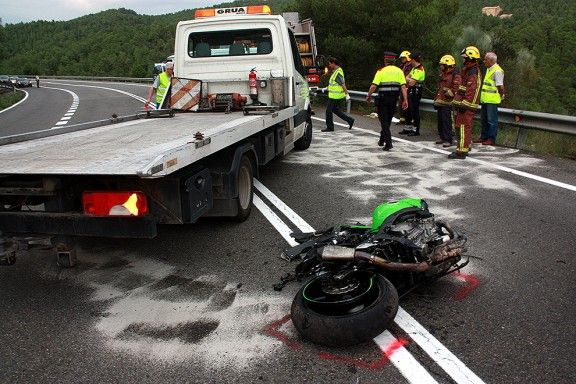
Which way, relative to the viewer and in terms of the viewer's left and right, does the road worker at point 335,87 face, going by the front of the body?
facing to the left of the viewer

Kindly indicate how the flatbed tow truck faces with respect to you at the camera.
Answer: facing away from the viewer and to the right of the viewer

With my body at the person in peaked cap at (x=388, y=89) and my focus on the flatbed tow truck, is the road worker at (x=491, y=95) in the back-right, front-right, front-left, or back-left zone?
back-left

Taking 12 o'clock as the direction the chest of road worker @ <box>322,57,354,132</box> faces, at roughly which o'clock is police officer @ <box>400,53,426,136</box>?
police officer @ <box>400,53,426,136</box> is roughly at 6 o'clock from road worker @ <box>322,57,354,132</box>.

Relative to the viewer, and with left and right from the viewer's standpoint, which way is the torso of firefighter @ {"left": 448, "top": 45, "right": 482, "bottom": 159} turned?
facing to the left of the viewer

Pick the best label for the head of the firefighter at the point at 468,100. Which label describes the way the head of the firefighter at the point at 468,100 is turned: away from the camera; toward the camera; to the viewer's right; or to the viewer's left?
to the viewer's left
